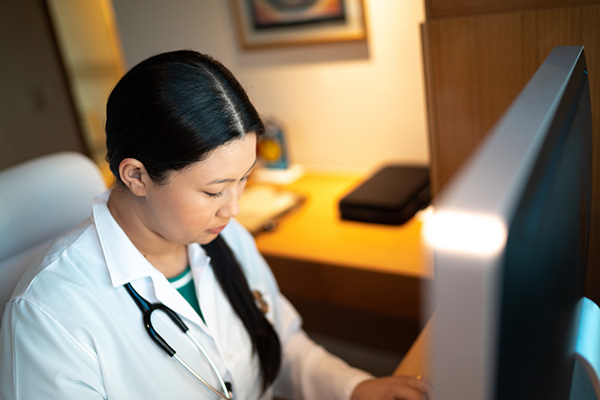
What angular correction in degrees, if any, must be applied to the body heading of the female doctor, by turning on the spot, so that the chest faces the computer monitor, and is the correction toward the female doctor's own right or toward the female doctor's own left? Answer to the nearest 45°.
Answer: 0° — they already face it

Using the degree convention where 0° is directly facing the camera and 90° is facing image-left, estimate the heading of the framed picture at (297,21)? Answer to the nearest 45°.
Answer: approximately 0°

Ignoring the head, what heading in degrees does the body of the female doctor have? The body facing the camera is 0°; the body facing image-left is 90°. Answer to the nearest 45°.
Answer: approximately 315°

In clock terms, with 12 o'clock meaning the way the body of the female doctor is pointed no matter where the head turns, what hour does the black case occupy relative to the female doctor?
The black case is roughly at 9 o'clock from the female doctor.

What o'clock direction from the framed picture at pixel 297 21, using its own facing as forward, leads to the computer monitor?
The computer monitor is roughly at 12 o'clock from the framed picture.

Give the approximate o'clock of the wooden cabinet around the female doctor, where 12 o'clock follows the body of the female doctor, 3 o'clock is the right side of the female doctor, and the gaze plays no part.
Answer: The wooden cabinet is roughly at 10 o'clock from the female doctor.
